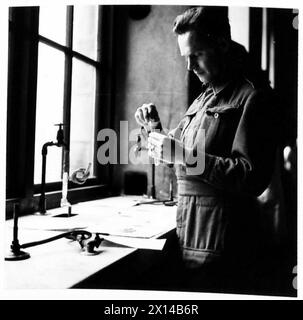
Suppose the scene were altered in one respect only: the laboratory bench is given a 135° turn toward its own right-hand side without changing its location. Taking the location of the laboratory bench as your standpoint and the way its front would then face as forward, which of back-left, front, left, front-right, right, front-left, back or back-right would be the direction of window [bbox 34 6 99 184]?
right

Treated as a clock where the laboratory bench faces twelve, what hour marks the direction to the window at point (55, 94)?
The window is roughly at 7 o'clock from the laboratory bench.

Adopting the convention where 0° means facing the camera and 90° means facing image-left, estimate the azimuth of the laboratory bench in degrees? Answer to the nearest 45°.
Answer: approximately 315°
